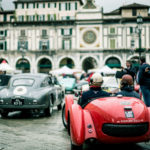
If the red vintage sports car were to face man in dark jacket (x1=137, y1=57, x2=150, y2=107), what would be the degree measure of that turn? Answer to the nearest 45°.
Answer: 0° — it already faces them

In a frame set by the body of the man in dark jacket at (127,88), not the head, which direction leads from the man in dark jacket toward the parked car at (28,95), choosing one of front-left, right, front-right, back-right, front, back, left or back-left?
front-left

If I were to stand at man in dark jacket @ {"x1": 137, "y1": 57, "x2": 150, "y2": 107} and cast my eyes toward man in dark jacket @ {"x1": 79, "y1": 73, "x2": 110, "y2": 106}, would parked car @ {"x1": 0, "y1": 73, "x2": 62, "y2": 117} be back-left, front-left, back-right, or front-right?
front-right

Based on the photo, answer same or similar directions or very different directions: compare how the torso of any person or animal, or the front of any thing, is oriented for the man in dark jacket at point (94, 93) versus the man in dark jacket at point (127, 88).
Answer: same or similar directions

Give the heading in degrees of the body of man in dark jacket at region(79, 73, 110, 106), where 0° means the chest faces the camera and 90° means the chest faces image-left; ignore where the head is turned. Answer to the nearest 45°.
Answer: approximately 180°

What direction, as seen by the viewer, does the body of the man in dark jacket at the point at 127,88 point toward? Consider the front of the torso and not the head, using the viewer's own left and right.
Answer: facing away from the viewer

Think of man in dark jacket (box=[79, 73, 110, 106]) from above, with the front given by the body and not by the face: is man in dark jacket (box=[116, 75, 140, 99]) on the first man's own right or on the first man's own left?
on the first man's own right

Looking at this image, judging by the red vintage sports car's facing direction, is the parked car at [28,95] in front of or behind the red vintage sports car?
in front

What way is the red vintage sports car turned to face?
away from the camera
